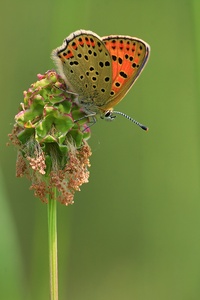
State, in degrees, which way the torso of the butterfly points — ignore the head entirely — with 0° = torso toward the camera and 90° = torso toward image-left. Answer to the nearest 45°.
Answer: approximately 270°
